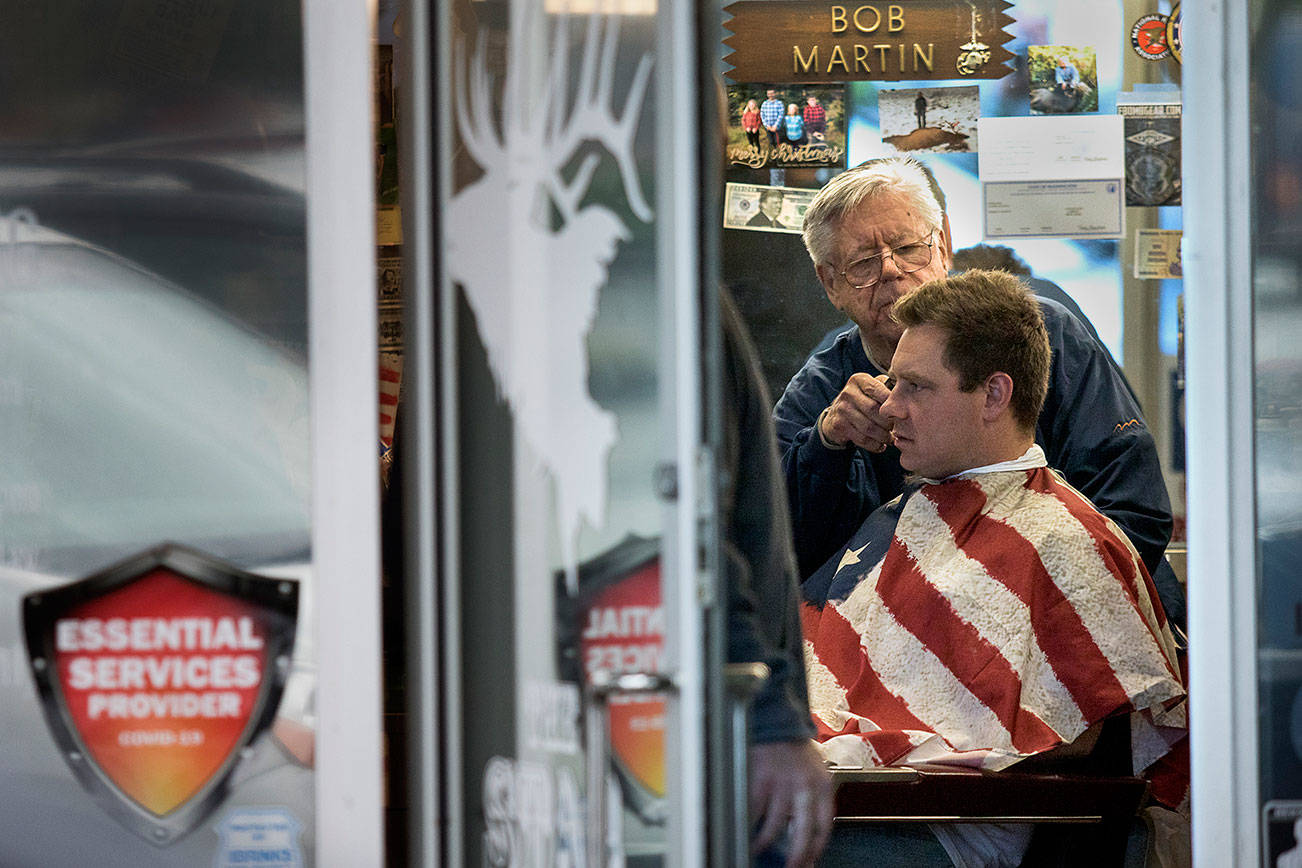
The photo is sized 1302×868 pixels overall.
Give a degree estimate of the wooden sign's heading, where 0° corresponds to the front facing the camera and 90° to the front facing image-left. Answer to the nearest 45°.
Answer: approximately 0°

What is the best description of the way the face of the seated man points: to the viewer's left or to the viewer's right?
to the viewer's left

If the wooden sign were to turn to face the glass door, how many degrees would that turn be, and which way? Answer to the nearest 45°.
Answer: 0° — it already faces it

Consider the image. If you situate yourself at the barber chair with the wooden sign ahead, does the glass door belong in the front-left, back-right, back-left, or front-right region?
back-left
